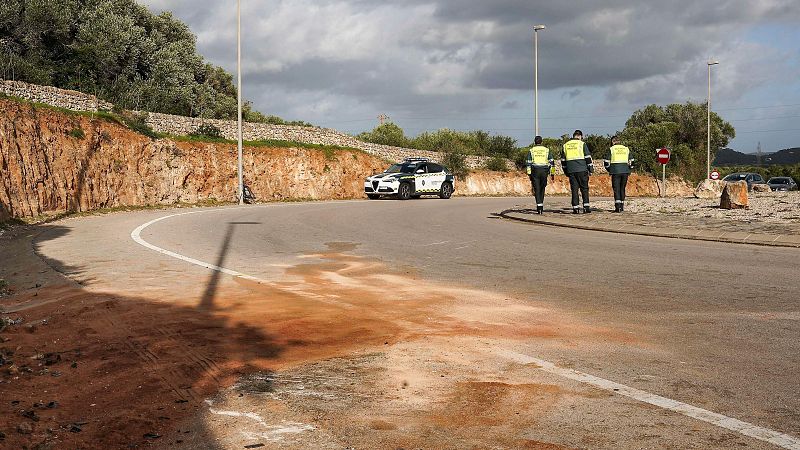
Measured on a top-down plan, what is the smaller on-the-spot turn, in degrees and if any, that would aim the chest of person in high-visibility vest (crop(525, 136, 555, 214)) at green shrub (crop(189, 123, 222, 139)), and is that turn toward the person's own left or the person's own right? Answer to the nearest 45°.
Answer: approximately 45° to the person's own left

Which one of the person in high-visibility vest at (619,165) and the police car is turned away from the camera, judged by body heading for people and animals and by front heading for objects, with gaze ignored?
the person in high-visibility vest

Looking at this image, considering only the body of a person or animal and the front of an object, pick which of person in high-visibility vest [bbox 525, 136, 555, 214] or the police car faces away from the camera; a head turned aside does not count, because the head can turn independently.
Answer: the person in high-visibility vest

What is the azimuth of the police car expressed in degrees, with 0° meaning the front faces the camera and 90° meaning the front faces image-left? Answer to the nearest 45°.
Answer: approximately 45°

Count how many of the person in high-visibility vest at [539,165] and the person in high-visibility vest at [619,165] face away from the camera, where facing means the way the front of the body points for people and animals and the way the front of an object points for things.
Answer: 2

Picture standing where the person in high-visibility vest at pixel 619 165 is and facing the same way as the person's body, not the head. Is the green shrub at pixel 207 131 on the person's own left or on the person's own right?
on the person's own left

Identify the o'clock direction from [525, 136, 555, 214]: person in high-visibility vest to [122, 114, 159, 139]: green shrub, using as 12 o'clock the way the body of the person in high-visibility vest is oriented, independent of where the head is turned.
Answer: The green shrub is roughly at 10 o'clock from the person in high-visibility vest.

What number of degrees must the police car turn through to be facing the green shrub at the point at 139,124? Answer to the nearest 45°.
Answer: approximately 45° to its right

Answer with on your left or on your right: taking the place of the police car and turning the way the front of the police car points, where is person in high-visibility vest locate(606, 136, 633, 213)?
on your left

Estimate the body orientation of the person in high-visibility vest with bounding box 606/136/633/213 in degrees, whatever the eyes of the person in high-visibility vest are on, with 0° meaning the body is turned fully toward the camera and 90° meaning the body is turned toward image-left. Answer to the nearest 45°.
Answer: approximately 180°

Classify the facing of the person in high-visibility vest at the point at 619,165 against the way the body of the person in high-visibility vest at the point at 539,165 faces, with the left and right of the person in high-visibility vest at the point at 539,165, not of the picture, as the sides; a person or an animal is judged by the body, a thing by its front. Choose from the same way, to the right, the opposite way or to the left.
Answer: the same way

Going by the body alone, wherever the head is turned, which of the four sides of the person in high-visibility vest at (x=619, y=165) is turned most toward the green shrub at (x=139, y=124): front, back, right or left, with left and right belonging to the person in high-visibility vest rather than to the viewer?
left

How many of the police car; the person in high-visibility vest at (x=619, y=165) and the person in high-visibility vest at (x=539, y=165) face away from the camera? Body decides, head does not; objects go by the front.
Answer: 2

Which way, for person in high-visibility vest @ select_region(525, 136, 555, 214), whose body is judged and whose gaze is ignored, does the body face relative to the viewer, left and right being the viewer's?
facing away from the viewer
